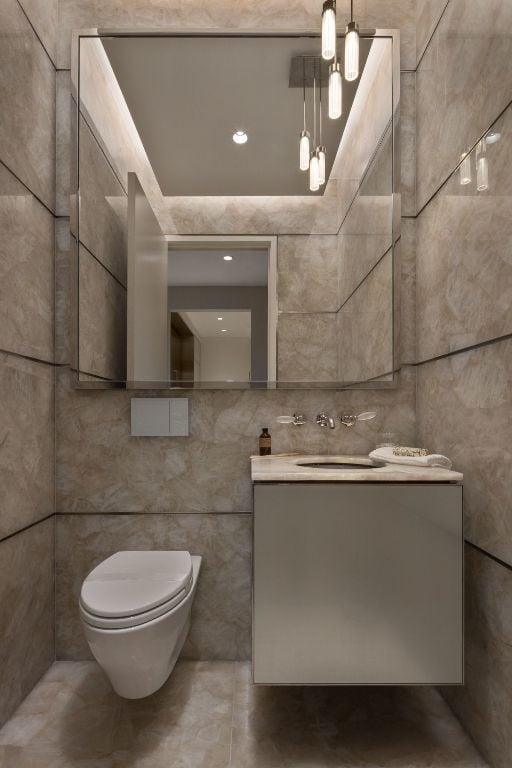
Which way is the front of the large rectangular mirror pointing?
toward the camera
